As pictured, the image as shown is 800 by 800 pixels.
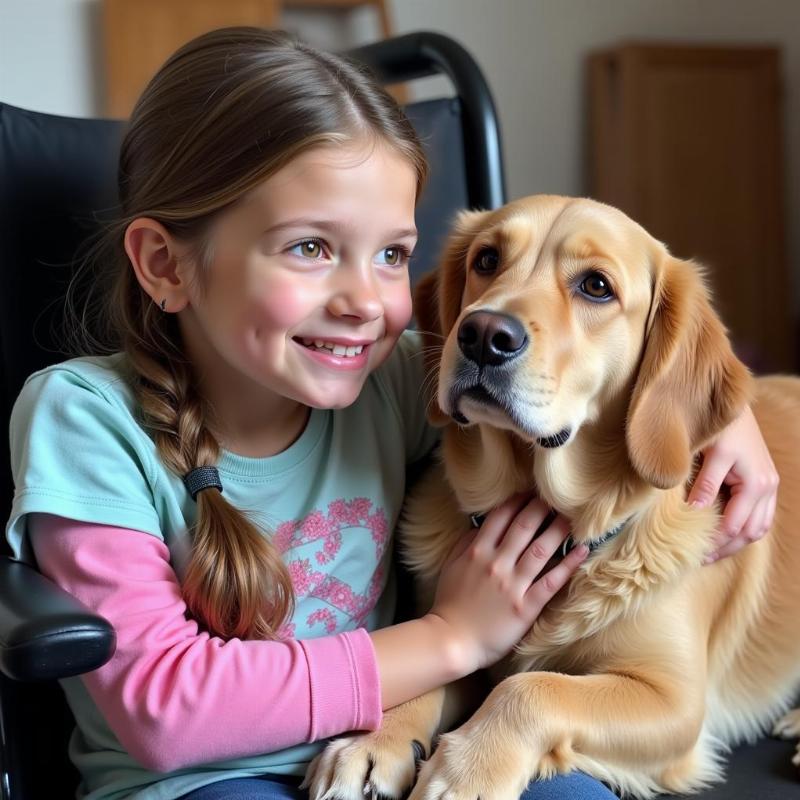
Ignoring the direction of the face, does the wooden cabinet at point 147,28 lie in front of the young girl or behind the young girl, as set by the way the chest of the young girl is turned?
behind

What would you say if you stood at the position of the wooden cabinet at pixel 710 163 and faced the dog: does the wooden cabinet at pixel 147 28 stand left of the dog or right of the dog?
right

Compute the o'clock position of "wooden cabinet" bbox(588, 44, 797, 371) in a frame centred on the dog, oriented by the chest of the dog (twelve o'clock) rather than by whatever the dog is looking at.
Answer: The wooden cabinet is roughly at 5 o'clock from the dog.

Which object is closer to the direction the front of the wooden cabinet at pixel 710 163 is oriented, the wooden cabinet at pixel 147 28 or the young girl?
the young girl

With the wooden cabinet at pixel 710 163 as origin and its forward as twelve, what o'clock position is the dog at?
The dog is roughly at 12 o'clock from the wooden cabinet.

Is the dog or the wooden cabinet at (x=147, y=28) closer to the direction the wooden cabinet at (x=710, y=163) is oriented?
the dog

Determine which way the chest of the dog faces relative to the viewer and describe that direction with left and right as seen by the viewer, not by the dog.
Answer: facing the viewer and to the left of the viewer

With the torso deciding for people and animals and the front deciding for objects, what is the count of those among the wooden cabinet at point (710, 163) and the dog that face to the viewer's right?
0

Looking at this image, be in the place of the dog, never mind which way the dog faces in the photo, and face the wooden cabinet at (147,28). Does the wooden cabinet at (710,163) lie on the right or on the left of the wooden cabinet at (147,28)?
right

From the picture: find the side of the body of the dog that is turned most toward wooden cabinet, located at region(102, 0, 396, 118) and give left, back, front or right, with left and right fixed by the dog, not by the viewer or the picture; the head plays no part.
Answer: right

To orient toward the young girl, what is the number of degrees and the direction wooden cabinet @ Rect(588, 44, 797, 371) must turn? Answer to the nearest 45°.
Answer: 0° — it already faces them
